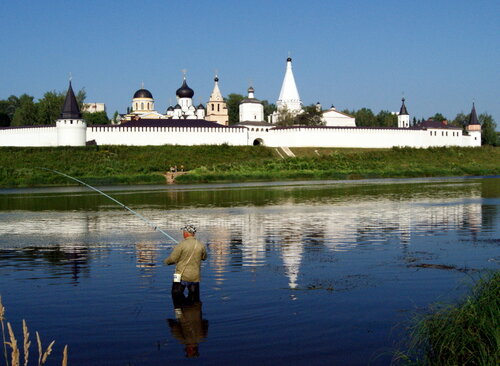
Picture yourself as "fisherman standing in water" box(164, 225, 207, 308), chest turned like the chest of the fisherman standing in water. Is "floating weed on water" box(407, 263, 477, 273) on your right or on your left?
on your right

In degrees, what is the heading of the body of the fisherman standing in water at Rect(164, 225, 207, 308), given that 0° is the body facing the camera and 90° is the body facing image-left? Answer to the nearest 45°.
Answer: approximately 135°
